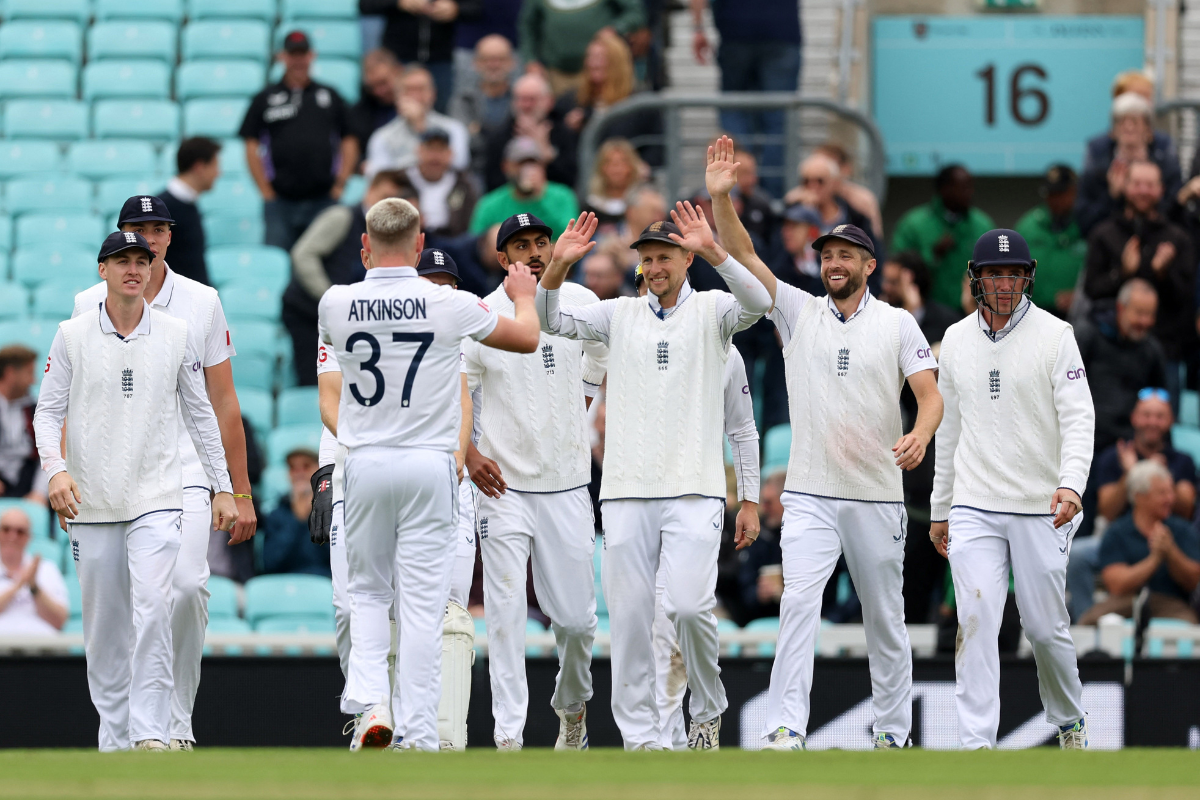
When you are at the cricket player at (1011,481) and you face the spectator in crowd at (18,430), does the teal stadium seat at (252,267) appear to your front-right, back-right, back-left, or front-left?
front-right

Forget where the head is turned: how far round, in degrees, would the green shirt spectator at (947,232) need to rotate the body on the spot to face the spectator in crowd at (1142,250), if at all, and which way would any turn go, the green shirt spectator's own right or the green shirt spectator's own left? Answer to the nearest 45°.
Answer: approximately 45° to the green shirt spectator's own left

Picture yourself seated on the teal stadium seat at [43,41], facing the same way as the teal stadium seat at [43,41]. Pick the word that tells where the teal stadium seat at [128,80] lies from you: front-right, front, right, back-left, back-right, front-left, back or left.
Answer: front-left

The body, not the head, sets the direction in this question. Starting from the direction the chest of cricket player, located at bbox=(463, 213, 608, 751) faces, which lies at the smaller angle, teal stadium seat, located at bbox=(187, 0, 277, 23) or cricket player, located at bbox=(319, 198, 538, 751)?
the cricket player

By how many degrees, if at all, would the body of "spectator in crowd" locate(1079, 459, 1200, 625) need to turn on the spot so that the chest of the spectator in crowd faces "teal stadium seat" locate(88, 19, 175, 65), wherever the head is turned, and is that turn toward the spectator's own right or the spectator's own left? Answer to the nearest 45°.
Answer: approximately 135° to the spectator's own right

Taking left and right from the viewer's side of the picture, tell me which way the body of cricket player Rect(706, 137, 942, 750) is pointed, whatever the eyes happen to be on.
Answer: facing the viewer

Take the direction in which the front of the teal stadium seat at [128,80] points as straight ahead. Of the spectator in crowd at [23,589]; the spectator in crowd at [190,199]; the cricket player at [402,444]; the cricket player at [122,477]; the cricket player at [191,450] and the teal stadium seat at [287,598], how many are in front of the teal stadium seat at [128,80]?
6

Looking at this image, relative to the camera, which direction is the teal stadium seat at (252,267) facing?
toward the camera

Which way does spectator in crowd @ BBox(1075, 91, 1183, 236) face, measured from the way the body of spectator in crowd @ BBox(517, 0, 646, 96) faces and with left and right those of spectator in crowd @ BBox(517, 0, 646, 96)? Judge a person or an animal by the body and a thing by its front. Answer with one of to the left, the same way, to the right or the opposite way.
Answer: the same way

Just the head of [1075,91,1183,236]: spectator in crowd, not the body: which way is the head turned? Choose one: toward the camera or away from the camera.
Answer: toward the camera

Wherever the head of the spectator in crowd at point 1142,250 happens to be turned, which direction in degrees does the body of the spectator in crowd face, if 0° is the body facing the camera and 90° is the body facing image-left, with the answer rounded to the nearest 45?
approximately 0°

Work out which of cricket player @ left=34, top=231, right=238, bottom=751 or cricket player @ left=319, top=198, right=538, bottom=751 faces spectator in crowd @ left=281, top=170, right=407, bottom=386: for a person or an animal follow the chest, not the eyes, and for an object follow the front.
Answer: cricket player @ left=319, top=198, right=538, bottom=751

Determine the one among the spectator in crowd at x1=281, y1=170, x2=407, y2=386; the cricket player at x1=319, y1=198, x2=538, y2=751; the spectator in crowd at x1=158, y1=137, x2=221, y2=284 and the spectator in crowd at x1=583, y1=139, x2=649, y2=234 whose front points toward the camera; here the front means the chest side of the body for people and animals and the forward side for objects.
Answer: the spectator in crowd at x1=583, y1=139, x2=649, y2=234

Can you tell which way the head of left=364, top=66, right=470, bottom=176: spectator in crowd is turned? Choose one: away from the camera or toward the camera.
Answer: toward the camera

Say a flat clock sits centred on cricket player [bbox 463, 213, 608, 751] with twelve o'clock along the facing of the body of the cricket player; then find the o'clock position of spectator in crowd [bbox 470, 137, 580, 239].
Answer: The spectator in crowd is roughly at 6 o'clock from the cricket player.

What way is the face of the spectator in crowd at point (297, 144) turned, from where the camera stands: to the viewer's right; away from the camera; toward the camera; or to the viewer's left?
toward the camera

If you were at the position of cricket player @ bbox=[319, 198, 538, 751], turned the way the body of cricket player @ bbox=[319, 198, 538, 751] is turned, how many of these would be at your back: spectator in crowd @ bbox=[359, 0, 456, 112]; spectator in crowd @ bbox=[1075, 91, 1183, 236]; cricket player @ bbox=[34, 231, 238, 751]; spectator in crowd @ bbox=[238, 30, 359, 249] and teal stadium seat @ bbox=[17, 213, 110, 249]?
0

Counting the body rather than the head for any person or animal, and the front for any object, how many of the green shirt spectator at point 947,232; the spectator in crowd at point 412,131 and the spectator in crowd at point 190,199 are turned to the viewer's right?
1
